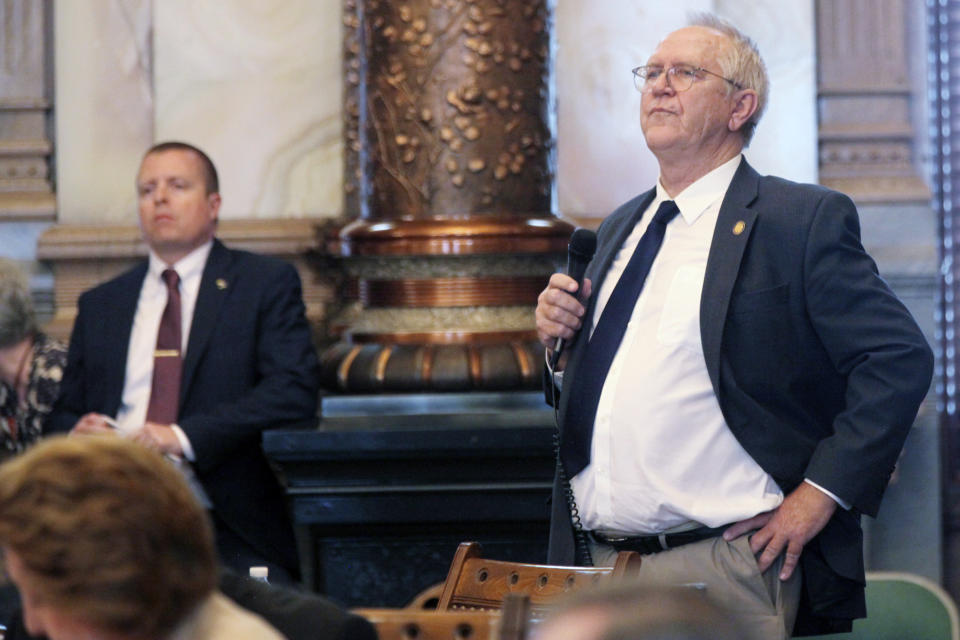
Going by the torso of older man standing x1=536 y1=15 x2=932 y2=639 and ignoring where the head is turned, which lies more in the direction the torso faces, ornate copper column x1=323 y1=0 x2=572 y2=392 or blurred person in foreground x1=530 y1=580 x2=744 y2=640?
the blurred person in foreground

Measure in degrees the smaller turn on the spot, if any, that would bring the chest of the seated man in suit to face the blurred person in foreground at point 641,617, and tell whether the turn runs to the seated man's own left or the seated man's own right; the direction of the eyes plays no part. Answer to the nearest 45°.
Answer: approximately 45° to the seated man's own left

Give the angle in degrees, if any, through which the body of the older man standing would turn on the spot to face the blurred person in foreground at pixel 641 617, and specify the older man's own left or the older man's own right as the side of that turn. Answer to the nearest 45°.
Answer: approximately 45° to the older man's own left

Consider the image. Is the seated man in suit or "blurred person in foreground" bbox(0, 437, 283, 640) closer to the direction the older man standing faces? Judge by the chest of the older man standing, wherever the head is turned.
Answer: the blurred person in foreground

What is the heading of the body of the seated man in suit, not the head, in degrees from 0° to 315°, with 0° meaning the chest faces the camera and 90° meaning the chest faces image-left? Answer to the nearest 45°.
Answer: approximately 45°

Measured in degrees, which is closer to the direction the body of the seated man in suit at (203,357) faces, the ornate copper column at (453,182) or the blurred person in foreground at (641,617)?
the blurred person in foreground

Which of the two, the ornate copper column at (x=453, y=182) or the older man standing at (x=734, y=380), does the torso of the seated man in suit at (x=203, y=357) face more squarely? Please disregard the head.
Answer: the older man standing
